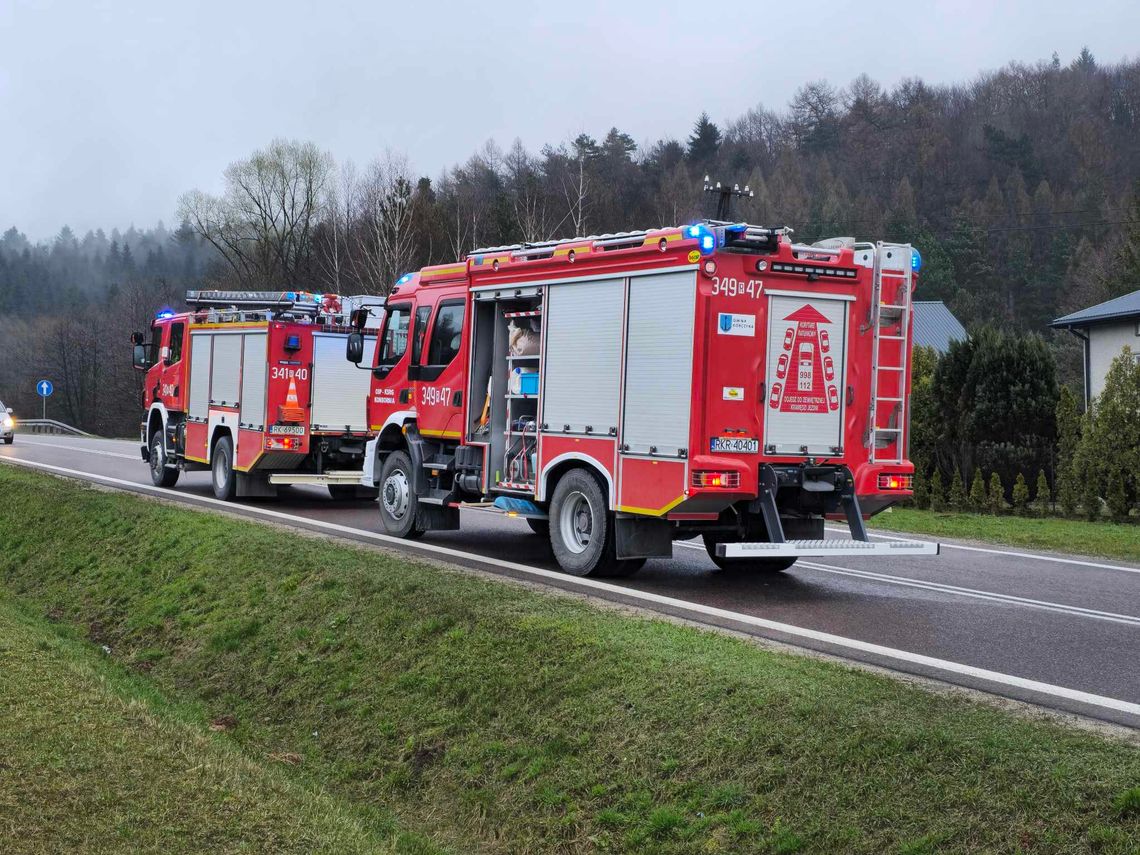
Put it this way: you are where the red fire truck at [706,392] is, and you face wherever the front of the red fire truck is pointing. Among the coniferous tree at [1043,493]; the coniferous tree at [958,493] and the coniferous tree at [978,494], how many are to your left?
0

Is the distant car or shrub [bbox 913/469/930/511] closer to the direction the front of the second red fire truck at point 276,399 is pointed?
the distant car

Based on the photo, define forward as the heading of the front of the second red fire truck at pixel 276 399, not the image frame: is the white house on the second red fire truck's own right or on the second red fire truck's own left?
on the second red fire truck's own right

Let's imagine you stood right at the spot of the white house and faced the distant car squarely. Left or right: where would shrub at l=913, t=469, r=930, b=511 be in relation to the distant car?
left

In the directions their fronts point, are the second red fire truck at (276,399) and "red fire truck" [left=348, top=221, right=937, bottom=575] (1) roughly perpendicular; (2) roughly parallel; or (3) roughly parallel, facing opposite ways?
roughly parallel

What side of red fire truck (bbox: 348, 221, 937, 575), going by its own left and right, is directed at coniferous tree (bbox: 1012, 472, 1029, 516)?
right

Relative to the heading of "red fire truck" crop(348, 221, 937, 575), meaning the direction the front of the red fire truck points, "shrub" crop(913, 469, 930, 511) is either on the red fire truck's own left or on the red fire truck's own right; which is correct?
on the red fire truck's own right

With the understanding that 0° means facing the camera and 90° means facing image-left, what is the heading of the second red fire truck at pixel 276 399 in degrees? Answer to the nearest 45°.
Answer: approximately 135°

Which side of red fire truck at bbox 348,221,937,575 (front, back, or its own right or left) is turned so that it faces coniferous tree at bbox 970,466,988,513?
right

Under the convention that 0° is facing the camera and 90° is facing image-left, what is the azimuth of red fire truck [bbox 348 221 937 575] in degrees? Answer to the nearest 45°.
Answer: approximately 135°

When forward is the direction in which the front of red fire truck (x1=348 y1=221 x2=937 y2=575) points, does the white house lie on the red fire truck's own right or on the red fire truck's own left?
on the red fire truck's own right

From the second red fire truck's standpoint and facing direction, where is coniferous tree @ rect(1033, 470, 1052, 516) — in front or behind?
behind

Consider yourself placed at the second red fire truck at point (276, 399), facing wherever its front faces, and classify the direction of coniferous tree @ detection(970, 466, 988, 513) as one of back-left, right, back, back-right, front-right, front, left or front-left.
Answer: back-right

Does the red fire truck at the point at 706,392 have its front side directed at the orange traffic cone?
yes
